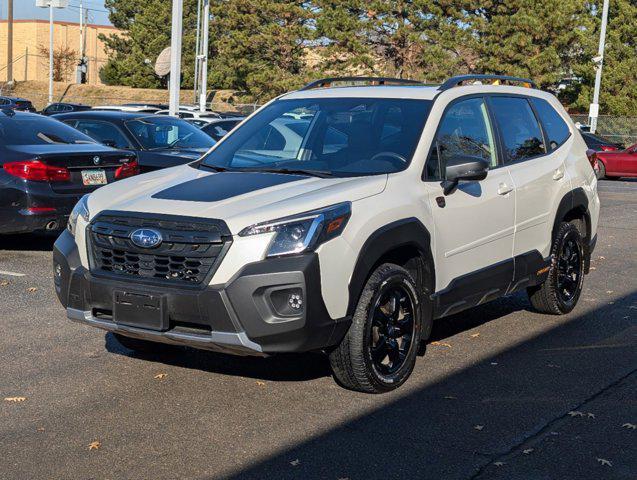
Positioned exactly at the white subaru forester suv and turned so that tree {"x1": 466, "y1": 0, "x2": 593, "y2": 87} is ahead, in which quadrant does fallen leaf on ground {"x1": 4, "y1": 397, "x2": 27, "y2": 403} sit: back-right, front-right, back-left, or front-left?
back-left

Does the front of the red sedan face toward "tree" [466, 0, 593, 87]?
no

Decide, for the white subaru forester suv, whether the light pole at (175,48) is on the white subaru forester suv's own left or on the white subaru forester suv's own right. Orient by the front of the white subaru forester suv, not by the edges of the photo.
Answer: on the white subaru forester suv's own right

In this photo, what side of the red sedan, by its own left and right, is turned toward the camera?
left

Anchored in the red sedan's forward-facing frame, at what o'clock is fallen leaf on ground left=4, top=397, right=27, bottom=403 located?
The fallen leaf on ground is roughly at 9 o'clock from the red sedan.

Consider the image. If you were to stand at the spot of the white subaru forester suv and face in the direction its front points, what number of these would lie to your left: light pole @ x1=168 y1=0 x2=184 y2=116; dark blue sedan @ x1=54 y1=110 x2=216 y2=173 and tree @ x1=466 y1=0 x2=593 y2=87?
0

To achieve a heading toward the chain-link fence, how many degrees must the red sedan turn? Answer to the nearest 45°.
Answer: approximately 90° to its right

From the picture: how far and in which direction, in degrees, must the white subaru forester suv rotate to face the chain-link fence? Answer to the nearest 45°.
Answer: approximately 135° to its right

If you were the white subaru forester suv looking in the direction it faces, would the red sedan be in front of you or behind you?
behind

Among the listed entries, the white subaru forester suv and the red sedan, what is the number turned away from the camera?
0
